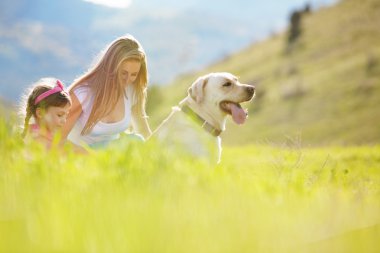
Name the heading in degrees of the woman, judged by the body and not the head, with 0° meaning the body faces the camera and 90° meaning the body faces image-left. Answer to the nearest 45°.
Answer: approximately 315°

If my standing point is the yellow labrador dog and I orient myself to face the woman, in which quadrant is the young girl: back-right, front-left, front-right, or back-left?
front-left

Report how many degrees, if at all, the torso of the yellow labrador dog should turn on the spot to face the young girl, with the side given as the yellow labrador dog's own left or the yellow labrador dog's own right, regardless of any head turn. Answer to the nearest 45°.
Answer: approximately 135° to the yellow labrador dog's own right

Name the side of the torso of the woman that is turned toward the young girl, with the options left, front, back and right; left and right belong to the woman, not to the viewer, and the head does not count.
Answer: right

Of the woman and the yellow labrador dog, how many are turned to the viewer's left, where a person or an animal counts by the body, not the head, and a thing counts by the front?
0

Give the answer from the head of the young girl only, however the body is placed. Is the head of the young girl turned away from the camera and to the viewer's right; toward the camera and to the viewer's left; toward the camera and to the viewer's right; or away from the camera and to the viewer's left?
toward the camera and to the viewer's right

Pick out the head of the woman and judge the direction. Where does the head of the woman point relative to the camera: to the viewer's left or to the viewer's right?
to the viewer's right
